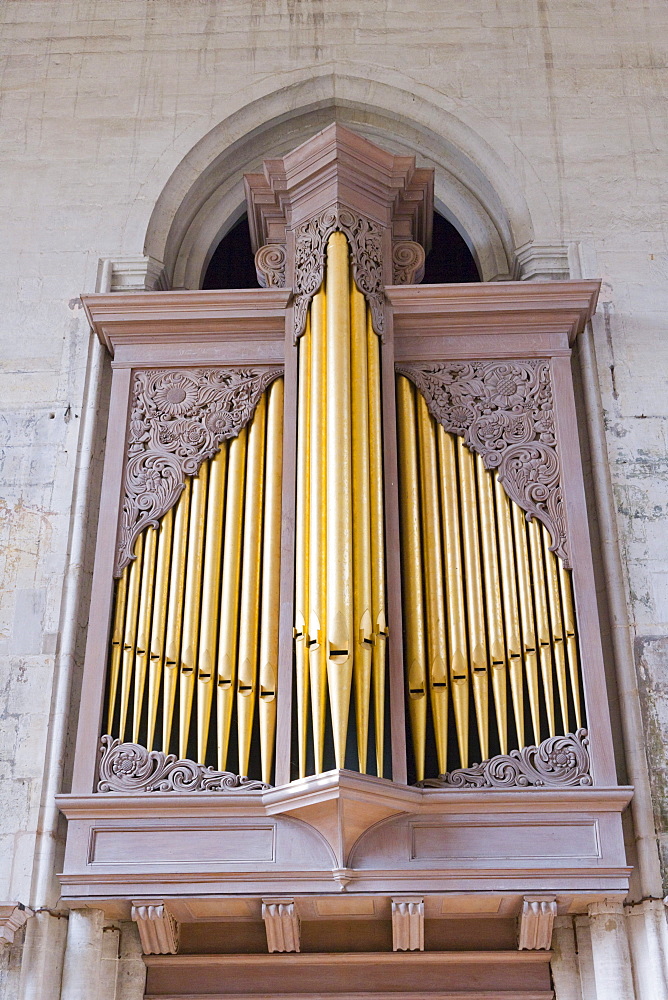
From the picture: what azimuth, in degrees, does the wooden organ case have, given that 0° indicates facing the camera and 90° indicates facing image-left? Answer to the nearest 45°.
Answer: approximately 0°
